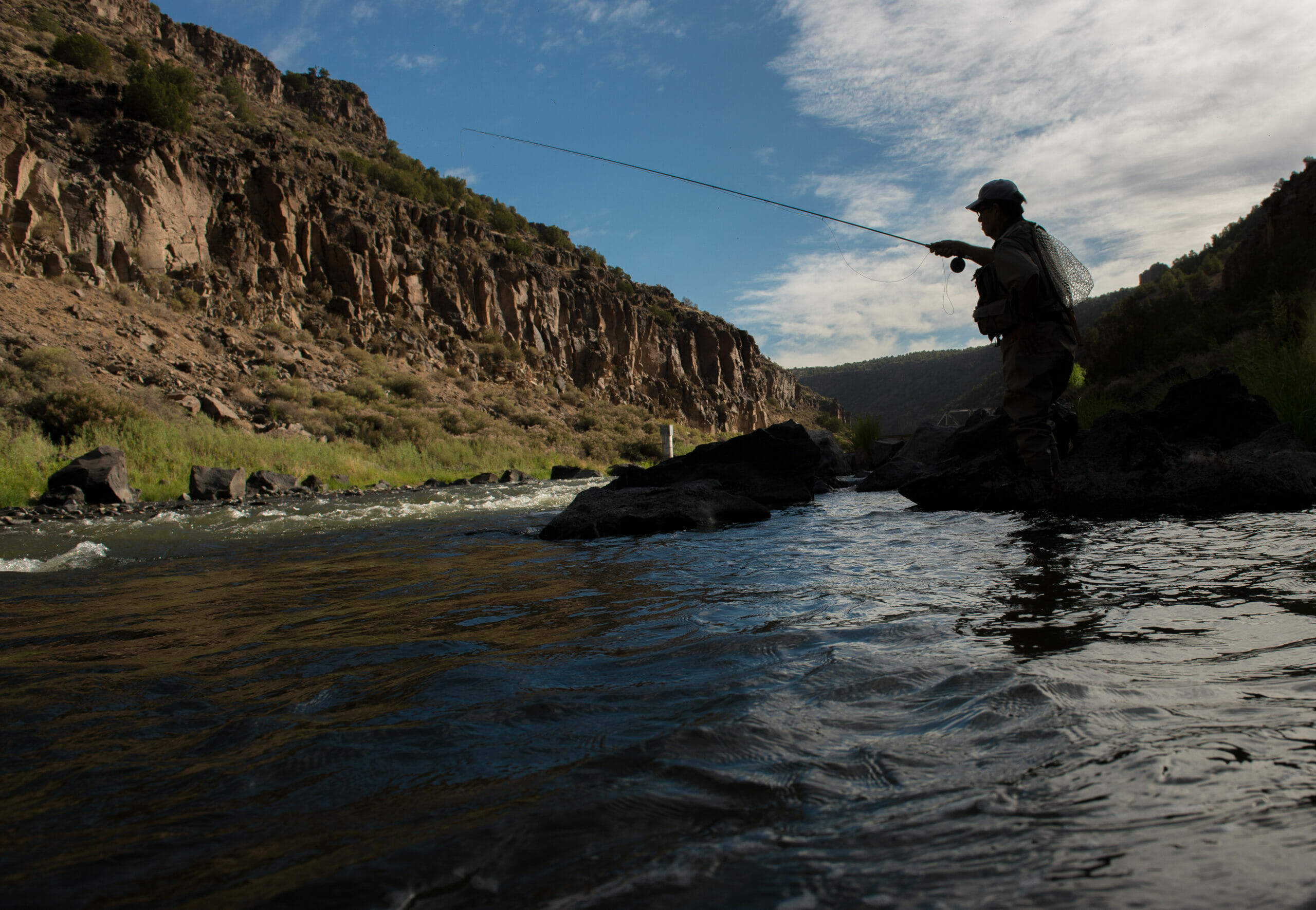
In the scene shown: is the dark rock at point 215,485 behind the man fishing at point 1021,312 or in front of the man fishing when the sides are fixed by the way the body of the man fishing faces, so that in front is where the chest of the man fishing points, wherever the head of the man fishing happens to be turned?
in front

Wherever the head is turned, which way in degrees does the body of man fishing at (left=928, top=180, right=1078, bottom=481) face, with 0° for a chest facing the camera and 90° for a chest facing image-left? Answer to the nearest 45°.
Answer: approximately 90°

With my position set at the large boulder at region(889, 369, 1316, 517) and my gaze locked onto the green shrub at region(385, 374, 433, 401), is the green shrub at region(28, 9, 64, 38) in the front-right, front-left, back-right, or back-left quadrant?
front-left

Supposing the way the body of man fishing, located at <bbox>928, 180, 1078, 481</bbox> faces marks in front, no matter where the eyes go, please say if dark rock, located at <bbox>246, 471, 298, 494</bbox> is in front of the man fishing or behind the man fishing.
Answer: in front

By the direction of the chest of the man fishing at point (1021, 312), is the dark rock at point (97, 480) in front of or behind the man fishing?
in front

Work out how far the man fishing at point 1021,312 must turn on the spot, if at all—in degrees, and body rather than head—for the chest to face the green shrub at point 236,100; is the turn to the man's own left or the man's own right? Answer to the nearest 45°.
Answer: approximately 45° to the man's own right

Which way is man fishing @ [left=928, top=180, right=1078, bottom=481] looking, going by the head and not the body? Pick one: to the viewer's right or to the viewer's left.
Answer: to the viewer's left
